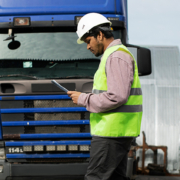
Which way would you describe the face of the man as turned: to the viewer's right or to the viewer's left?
to the viewer's left

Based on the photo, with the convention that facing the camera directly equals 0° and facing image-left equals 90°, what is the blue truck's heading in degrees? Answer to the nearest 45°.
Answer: approximately 0°

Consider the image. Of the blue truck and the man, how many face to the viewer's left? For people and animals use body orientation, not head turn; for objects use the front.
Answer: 1

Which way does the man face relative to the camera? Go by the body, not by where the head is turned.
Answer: to the viewer's left

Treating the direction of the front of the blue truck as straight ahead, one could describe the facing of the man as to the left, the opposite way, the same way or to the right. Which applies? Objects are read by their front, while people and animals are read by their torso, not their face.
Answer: to the right

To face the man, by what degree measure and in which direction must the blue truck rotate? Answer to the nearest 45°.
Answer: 0° — it already faces them

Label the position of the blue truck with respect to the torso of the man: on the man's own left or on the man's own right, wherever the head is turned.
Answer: on the man's own right
